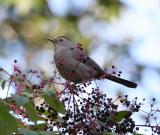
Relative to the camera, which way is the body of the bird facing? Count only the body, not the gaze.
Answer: to the viewer's left
